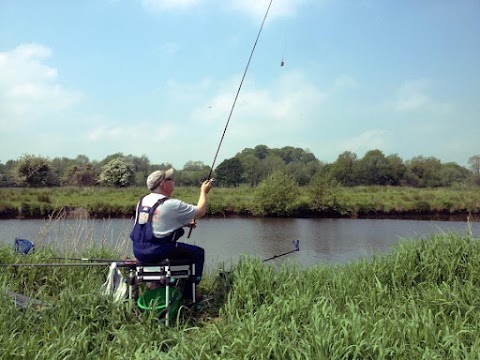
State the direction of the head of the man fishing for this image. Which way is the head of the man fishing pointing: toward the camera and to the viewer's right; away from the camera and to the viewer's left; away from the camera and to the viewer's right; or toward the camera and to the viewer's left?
away from the camera and to the viewer's right

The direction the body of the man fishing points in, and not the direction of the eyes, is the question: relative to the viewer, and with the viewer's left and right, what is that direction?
facing away from the viewer and to the right of the viewer

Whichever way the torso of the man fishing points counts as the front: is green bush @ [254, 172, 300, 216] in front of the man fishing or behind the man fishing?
in front
